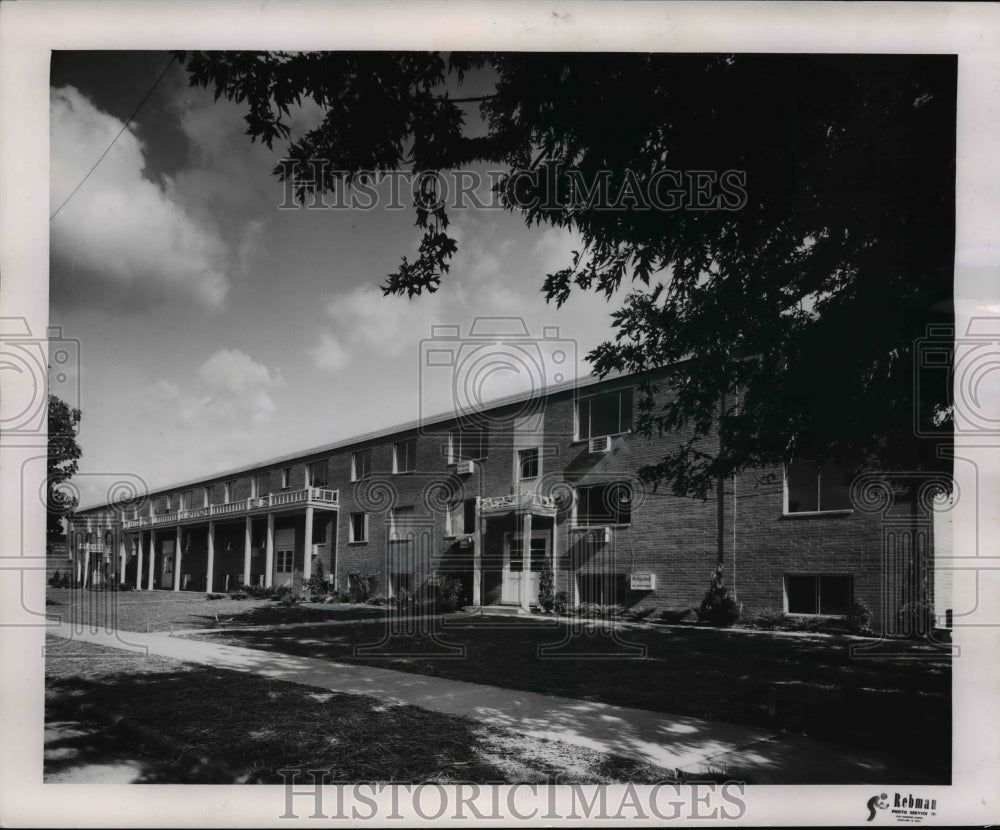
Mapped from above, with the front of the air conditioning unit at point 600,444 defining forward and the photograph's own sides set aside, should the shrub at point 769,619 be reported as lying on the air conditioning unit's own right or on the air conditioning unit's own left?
on the air conditioning unit's own left

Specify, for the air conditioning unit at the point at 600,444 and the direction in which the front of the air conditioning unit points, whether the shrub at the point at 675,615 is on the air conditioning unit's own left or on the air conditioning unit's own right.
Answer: on the air conditioning unit's own left

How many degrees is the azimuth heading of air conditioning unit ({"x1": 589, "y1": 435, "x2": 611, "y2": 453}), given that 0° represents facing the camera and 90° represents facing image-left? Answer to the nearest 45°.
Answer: approximately 45°

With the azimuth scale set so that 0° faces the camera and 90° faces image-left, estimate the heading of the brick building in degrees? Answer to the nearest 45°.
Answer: approximately 45°
